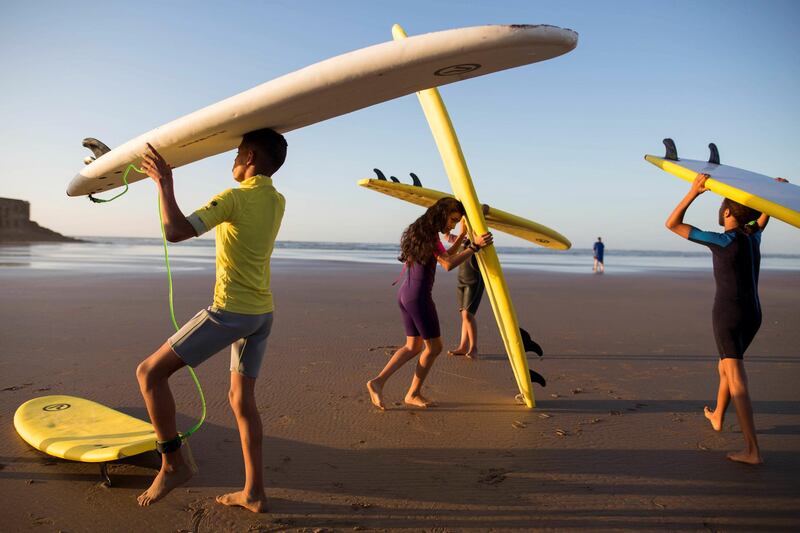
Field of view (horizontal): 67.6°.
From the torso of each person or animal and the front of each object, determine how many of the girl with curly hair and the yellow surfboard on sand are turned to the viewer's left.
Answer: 1

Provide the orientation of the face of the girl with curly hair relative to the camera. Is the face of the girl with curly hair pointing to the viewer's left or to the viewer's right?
to the viewer's right

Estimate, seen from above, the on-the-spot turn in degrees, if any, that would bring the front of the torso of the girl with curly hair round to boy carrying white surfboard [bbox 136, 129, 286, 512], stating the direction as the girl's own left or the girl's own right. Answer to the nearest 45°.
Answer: approximately 135° to the girl's own right

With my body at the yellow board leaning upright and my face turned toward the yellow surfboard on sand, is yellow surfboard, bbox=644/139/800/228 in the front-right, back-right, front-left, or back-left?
back-left

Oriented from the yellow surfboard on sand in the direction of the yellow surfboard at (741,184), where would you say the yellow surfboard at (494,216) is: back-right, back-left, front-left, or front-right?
front-left

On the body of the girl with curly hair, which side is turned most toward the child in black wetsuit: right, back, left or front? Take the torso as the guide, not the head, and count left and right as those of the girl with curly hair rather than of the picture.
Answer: front

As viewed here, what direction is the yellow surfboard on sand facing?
to the viewer's left

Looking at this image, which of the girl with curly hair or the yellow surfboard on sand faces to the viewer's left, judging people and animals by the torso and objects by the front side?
the yellow surfboard on sand

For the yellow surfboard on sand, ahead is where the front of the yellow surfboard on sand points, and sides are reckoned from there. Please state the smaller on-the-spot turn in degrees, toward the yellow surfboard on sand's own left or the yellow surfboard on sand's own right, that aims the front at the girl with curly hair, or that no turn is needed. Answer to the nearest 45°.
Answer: approximately 180°

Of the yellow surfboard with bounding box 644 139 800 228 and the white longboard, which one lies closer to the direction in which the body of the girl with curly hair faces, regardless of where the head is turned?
the yellow surfboard

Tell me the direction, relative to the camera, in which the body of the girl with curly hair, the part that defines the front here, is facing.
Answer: to the viewer's right
